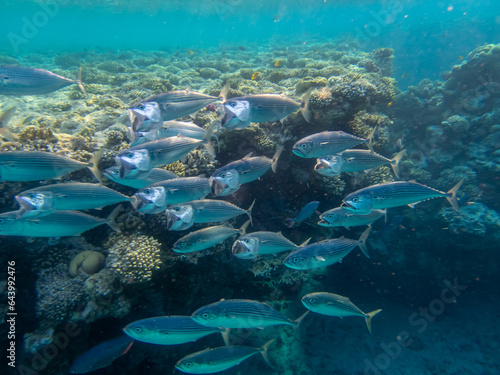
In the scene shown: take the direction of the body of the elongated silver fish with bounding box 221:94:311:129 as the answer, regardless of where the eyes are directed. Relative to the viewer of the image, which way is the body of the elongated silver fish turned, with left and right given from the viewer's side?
facing to the left of the viewer

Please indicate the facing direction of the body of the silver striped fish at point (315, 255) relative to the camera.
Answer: to the viewer's left

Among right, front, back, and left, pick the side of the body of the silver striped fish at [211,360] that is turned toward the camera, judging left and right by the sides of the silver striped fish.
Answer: left

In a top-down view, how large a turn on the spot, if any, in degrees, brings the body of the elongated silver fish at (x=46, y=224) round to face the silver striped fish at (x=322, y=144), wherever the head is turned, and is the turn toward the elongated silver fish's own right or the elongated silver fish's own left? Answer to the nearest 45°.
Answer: approximately 135° to the elongated silver fish's own left

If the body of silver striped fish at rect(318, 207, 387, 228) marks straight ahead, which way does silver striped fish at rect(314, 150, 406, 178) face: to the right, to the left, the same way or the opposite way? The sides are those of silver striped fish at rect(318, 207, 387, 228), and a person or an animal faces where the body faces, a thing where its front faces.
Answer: the same way

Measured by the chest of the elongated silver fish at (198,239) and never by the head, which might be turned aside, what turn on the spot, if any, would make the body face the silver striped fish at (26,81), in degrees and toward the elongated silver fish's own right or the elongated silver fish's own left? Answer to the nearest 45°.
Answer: approximately 45° to the elongated silver fish's own right

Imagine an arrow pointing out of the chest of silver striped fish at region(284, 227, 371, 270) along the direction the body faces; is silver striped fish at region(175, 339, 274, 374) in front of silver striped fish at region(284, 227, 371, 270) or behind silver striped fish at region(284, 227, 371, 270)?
in front

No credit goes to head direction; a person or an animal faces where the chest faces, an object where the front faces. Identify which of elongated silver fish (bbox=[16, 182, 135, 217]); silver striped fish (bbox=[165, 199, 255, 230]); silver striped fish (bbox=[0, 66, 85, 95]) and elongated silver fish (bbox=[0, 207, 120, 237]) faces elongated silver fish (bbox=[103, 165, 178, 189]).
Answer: silver striped fish (bbox=[165, 199, 255, 230])

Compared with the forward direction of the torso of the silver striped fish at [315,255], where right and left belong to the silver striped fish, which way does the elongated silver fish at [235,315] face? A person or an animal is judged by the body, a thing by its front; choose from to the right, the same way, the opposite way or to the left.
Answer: the same way

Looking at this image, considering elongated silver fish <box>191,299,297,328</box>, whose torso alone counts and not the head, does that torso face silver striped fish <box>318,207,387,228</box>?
no

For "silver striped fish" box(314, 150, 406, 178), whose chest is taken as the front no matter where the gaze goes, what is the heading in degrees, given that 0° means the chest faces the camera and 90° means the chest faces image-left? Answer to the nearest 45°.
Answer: approximately 90°

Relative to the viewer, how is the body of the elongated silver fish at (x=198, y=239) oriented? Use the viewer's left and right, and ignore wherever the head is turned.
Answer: facing to the left of the viewer

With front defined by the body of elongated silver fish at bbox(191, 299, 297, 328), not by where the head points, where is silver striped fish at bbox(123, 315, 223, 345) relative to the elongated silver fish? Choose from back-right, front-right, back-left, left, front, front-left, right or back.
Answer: front

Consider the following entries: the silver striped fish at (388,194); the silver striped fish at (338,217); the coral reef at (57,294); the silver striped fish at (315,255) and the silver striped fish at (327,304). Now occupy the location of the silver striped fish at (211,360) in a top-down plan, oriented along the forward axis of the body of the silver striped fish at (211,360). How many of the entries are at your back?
4
